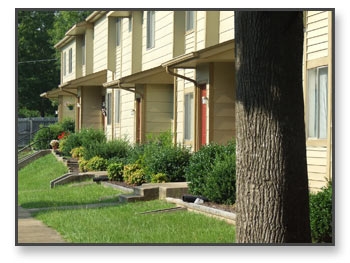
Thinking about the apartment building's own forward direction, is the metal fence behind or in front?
in front

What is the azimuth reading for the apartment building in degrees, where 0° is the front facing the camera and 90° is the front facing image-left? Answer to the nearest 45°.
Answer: approximately 45°
